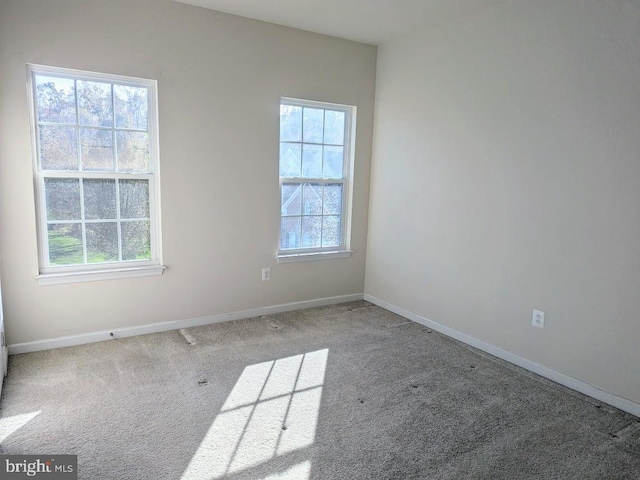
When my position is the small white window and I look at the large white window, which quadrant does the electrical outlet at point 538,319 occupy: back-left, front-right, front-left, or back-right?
back-left

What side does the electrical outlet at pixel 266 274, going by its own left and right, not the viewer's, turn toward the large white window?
right

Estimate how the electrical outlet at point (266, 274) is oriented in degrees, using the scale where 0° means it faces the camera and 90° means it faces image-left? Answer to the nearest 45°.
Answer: approximately 0°

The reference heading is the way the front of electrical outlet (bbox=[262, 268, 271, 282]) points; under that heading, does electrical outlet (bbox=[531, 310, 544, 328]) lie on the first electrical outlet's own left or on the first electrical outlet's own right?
on the first electrical outlet's own left
